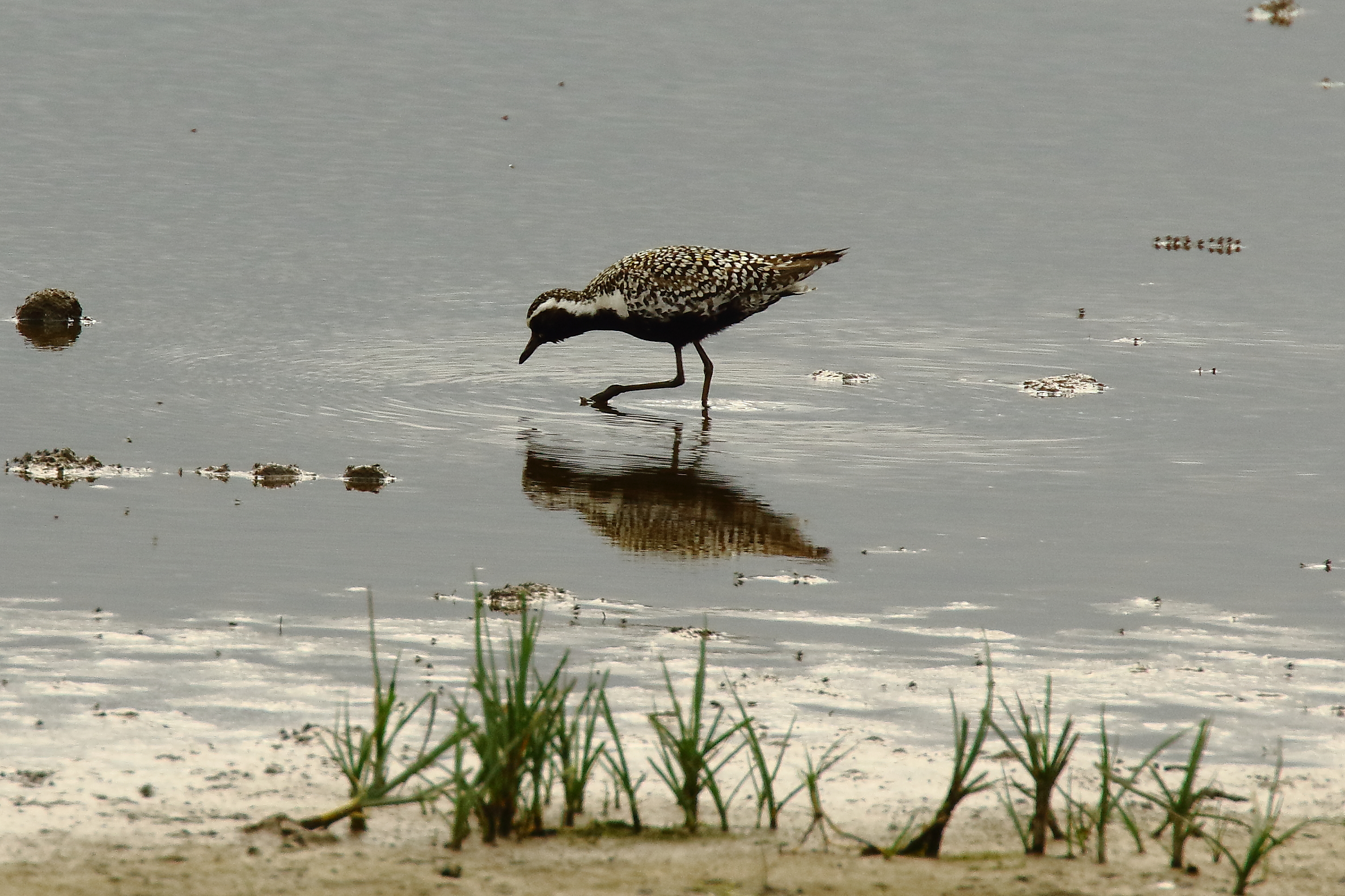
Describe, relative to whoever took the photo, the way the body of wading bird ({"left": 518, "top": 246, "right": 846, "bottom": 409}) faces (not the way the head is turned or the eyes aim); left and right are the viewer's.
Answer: facing to the left of the viewer

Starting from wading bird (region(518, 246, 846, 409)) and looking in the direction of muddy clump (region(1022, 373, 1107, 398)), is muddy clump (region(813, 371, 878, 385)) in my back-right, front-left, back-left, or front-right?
front-left

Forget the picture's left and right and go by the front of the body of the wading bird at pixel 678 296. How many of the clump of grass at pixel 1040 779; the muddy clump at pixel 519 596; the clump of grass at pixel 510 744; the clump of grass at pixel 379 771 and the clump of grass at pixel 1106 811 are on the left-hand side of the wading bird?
5

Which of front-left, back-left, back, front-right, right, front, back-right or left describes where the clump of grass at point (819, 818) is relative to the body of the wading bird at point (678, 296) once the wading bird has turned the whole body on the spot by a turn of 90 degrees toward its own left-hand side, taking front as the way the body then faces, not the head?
front

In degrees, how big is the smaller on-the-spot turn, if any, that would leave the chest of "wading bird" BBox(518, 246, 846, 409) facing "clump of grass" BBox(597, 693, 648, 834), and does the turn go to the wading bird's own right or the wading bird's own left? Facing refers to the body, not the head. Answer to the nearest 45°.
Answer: approximately 90° to the wading bird's own left

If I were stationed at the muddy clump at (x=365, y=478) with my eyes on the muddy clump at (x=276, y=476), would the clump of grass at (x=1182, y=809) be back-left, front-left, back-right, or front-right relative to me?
back-left

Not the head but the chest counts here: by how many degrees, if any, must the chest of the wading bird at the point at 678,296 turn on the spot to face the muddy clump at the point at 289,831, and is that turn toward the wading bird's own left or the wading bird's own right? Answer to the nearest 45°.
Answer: approximately 90° to the wading bird's own left

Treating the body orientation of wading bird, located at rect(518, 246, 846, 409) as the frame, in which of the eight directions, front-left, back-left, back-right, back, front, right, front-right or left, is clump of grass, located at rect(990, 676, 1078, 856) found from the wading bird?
left

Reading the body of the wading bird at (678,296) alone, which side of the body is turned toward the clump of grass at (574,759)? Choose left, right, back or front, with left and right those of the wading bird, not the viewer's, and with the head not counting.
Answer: left

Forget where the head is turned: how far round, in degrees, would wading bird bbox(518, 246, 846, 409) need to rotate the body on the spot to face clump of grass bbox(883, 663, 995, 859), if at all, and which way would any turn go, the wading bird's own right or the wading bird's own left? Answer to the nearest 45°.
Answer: approximately 90° to the wading bird's own left

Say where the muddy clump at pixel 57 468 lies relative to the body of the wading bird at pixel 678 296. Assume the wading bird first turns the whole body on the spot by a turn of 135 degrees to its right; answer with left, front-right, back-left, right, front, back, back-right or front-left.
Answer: back

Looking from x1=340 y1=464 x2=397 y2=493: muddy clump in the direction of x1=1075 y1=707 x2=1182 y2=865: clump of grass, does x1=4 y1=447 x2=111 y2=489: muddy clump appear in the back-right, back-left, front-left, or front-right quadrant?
back-right

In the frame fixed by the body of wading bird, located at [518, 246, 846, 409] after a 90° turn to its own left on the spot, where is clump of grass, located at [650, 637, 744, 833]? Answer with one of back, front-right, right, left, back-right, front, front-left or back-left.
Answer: front

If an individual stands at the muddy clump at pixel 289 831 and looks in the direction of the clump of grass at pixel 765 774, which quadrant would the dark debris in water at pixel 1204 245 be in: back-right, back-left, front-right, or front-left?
front-left

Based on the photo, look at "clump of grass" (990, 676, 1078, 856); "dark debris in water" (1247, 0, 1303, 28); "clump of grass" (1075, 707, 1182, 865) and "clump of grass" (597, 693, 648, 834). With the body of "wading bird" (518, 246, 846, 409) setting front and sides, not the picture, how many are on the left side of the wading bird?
3
